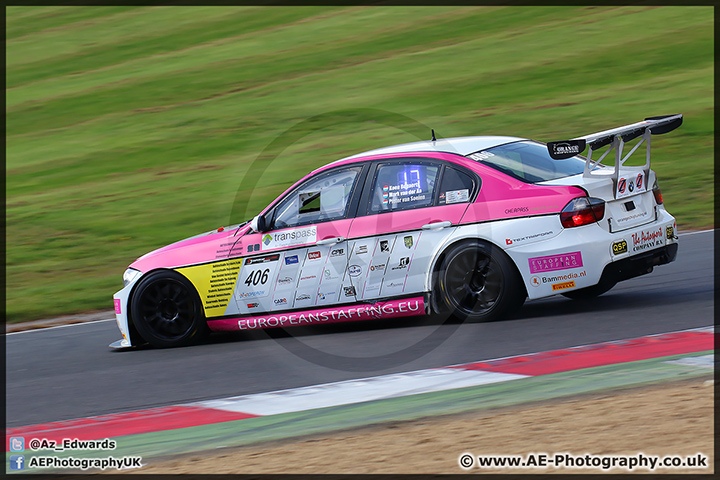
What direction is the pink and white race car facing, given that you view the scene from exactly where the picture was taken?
facing away from the viewer and to the left of the viewer
